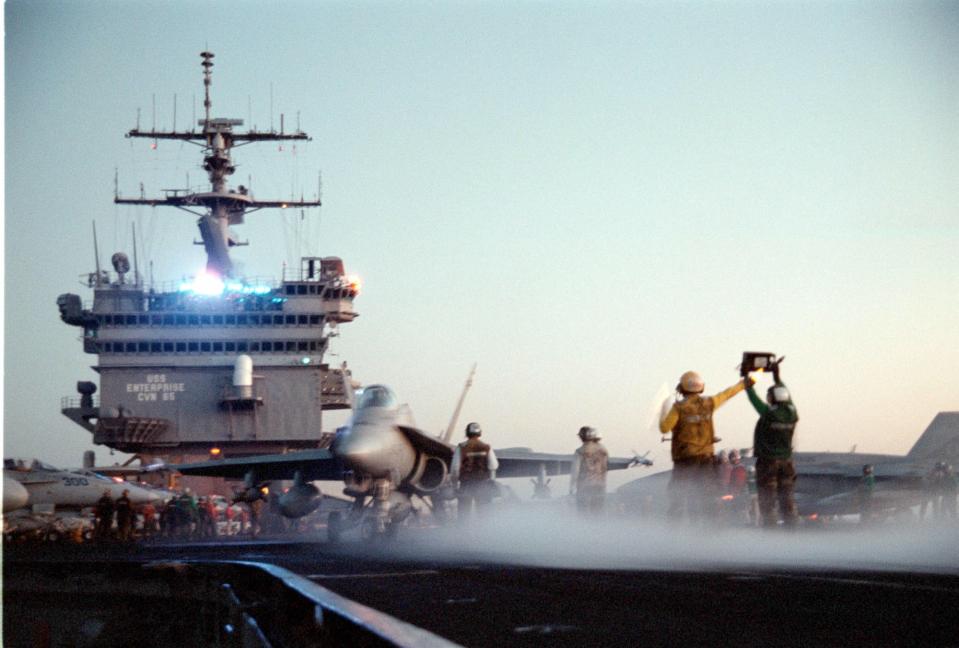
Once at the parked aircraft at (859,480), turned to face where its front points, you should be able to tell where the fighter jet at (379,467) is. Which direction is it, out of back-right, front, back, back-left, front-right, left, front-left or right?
front-left

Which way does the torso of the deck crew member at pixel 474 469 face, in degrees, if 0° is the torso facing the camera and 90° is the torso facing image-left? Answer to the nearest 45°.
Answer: approximately 180°

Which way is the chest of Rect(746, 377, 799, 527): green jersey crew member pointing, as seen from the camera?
away from the camera

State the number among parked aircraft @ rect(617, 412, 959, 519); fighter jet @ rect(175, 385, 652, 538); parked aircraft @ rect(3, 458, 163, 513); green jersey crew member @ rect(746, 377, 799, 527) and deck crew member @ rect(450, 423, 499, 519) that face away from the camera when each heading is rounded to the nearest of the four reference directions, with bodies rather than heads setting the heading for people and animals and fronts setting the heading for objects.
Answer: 2

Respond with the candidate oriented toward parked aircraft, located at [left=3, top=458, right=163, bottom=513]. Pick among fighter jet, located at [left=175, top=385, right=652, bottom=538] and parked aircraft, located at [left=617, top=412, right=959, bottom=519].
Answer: parked aircraft, located at [left=617, top=412, right=959, bottom=519]

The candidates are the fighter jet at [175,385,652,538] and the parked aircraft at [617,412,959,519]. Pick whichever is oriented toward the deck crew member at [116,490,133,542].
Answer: the parked aircraft

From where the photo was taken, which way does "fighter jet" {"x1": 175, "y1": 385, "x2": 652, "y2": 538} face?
toward the camera

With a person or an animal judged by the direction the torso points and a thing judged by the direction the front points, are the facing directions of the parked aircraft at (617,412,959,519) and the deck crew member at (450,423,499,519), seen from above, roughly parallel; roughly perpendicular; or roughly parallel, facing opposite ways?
roughly perpendicular

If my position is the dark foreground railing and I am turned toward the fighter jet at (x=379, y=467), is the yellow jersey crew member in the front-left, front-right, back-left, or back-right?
front-right

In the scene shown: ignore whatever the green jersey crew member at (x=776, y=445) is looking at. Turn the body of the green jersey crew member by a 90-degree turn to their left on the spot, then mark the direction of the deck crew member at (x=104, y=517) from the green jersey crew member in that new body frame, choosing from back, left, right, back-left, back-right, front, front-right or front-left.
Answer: front-right

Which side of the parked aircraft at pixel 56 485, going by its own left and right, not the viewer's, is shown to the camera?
right

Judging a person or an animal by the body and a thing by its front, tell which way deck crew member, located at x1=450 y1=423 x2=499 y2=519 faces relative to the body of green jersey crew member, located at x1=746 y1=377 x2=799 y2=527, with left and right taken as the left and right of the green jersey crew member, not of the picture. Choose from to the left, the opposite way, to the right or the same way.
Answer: the same way

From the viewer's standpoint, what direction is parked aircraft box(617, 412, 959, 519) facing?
to the viewer's left
